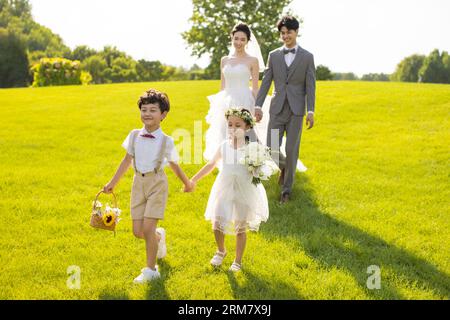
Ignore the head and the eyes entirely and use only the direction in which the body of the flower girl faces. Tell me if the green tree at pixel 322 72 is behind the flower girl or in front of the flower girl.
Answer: behind

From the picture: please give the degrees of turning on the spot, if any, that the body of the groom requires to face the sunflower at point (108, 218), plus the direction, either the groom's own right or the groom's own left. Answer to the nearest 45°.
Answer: approximately 45° to the groom's own right

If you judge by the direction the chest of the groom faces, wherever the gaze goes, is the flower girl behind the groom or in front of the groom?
in front

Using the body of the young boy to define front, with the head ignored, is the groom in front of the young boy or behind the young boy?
behind

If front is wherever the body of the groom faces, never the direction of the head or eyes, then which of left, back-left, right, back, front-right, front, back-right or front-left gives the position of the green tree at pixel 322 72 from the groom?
back

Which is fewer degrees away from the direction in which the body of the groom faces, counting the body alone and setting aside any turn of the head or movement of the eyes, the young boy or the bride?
the young boy

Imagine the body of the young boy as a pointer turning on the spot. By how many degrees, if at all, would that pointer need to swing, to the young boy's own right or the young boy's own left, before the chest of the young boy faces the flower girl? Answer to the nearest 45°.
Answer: approximately 135° to the young boy's own left

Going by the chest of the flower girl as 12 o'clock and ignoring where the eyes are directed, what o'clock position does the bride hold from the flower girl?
The bride is roughly at 6 o'clock from the flower girl.

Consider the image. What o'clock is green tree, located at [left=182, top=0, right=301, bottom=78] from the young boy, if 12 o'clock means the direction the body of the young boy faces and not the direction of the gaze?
The green tree is roughly at 5 o'clock from the young boy.

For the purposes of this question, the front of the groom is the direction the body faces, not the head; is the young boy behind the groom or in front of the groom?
in front

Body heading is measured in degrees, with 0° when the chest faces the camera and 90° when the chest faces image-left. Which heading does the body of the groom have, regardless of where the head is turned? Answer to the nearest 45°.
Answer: approximately 0°

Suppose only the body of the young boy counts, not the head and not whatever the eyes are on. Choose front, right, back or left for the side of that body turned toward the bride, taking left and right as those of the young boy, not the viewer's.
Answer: back

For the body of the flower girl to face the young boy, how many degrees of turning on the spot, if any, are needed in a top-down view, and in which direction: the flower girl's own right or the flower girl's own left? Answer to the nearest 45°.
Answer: approximately 90° to the flower girl's own right

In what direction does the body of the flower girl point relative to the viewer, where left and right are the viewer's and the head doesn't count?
facing the viewer

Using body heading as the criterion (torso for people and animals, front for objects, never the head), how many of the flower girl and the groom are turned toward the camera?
2
